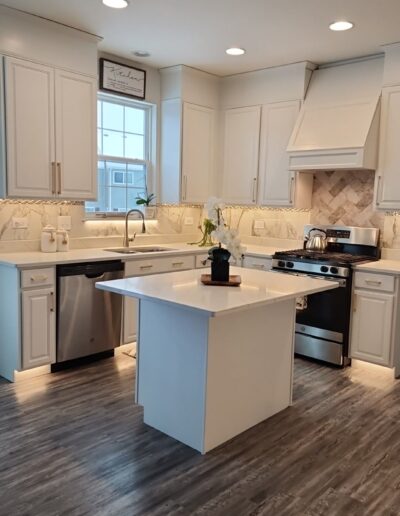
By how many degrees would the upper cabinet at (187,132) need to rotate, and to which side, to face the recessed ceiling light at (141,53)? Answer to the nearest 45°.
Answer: approximately 90° to its right

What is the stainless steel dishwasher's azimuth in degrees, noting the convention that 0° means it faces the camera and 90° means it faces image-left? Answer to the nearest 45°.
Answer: approximately 315°

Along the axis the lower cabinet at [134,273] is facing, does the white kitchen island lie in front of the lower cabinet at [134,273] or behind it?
in front

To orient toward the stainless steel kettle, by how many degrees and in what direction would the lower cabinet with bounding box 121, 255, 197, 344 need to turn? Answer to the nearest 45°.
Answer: approximately 45° to its left

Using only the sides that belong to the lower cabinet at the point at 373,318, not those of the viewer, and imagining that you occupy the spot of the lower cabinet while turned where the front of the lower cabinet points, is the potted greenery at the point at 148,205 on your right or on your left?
on your right

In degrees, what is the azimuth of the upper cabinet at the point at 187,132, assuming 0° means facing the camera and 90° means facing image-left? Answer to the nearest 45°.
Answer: approximately 315°

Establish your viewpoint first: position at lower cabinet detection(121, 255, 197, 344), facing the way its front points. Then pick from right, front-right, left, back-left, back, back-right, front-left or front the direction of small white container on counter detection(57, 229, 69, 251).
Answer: back-right

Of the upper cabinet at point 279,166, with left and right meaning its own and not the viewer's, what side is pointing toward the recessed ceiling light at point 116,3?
front

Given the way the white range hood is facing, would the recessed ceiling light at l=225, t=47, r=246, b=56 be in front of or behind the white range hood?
in front
